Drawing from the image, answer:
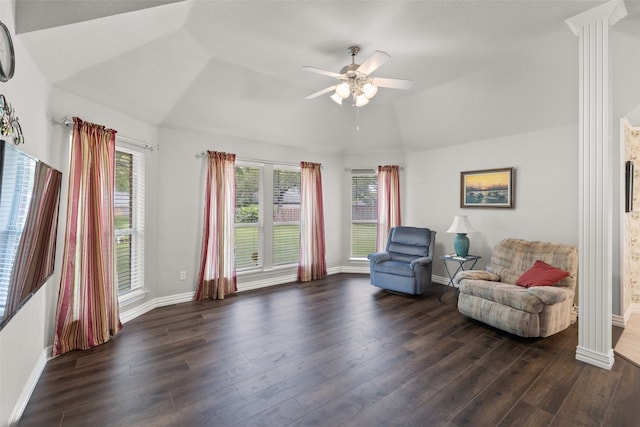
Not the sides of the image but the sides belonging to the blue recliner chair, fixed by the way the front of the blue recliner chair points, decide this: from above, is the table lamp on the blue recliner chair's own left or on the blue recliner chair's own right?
on the blue recliner chair's own left

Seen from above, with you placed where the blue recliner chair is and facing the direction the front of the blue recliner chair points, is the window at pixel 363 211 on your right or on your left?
on your right

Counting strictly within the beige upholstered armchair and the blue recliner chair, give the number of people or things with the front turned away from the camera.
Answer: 0

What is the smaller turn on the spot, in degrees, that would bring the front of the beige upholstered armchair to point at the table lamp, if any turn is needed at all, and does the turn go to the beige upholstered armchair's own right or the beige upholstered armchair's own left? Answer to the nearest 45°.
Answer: approximately 90° to the beige upholstered armchair's own right

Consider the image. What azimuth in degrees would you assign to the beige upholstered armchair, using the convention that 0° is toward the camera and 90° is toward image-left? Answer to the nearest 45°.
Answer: approximately 45°

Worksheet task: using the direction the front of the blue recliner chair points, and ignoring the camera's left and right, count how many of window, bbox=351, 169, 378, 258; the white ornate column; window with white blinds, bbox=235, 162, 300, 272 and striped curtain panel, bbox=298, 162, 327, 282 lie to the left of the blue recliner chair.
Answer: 1

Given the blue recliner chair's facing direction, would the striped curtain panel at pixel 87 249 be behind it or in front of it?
in front

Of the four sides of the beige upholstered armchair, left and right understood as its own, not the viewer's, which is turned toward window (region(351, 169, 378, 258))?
right
